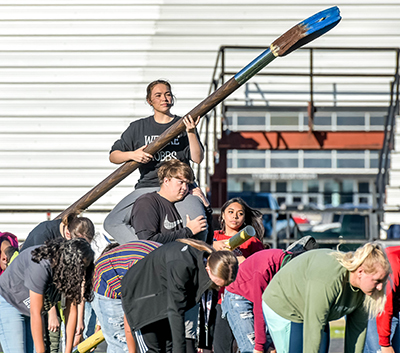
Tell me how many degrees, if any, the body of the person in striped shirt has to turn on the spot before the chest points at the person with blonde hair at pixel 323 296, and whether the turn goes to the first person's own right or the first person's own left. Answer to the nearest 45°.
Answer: approximately 45° to the first person's own right

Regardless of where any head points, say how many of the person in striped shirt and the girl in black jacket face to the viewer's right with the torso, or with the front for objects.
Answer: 2

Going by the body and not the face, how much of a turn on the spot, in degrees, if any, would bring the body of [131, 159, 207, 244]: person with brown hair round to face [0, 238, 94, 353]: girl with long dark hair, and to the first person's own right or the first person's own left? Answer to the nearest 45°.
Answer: approximately 90° to the first person's own right

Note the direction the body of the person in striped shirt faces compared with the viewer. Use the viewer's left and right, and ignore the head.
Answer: facing to the right of the viewer

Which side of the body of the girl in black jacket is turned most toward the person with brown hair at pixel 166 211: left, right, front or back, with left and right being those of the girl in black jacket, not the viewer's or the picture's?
left

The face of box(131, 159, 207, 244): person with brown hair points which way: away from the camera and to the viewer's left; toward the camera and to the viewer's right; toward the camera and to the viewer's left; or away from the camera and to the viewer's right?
toward the camera and to the viewer's right

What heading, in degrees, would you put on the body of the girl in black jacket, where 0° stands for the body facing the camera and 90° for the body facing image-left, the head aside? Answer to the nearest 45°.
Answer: approximately 270°

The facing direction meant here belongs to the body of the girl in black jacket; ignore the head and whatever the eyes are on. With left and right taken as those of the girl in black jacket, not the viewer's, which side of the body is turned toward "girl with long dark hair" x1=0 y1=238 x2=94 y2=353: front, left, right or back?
back

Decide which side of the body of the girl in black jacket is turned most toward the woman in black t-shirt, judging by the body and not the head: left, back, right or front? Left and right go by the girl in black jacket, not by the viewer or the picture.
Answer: left

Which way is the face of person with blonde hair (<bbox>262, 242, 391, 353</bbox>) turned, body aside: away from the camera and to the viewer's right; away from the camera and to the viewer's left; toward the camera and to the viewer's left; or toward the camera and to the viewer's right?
toward the camera and to the viewer's right

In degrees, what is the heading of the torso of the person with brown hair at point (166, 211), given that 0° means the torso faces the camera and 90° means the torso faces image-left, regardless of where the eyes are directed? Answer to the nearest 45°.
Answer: approximately 315°
